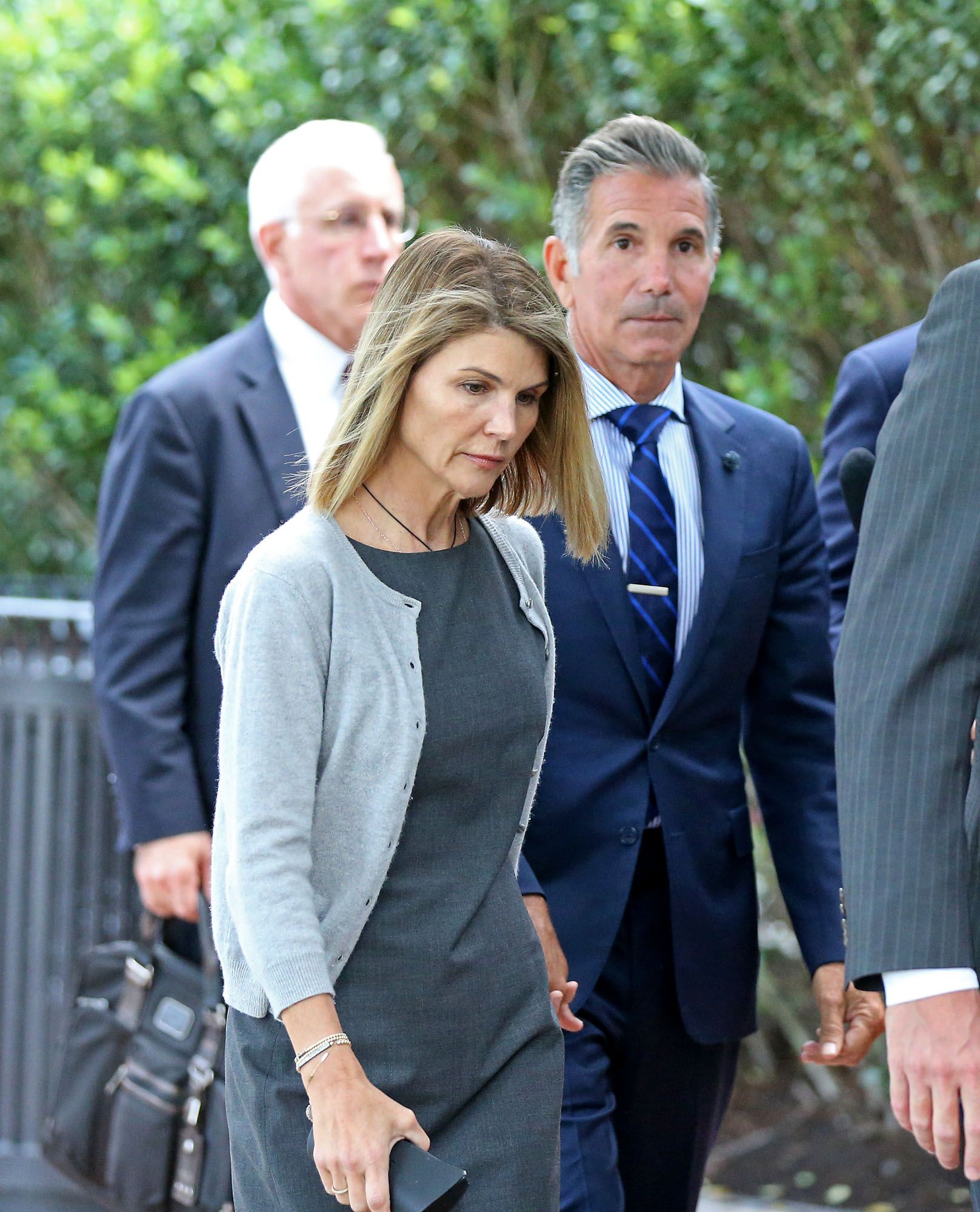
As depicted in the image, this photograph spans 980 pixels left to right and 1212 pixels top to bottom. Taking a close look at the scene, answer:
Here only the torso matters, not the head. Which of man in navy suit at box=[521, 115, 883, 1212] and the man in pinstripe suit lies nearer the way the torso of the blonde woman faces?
the man in pinstripe suit

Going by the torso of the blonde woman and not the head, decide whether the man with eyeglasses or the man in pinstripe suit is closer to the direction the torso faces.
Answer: the man in pinstripe suit

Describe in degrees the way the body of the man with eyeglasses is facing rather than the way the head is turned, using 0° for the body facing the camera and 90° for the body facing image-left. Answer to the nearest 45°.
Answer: approximately 315°

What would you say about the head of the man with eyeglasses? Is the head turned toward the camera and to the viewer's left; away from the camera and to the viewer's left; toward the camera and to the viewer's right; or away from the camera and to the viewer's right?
toward the camera and to the viewer's right

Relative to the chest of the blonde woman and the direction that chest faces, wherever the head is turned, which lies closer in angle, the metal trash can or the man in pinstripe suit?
the man in pinstripe suit

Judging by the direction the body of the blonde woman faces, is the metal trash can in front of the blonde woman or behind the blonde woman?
behind

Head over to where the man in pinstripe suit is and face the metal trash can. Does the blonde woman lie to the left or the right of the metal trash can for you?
left
